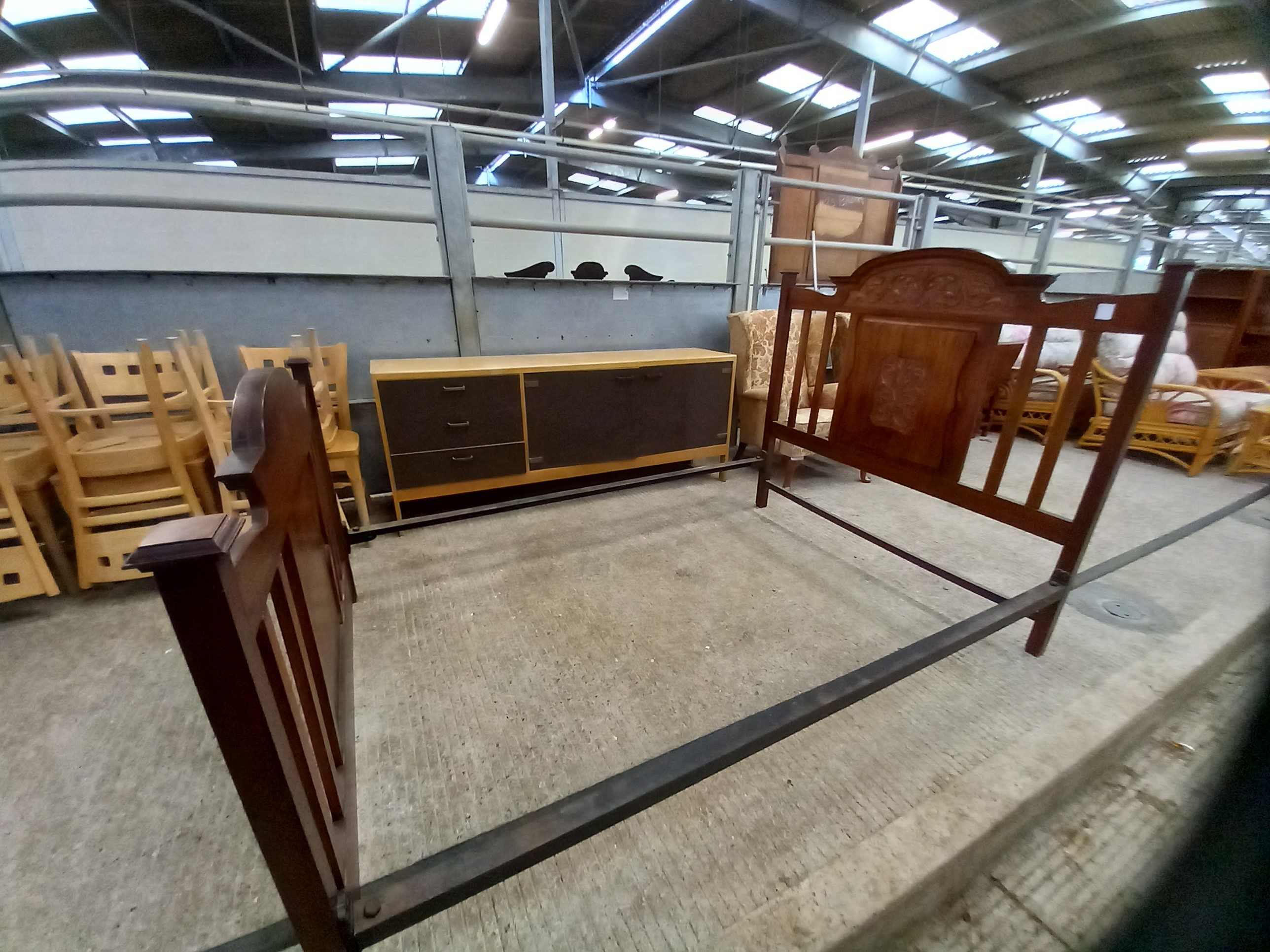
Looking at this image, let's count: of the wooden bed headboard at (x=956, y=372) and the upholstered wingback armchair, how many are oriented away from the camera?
0

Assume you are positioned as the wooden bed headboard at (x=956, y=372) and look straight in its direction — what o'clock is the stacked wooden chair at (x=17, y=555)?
The stacked wooden chair is roughly at 12 o'clock from the wooden bed headboard.

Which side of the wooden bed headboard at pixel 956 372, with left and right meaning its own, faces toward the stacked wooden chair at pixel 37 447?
front

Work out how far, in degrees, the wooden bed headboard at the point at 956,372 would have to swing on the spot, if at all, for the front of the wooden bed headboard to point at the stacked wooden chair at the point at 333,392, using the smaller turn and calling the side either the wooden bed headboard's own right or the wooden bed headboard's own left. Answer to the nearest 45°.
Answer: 0° — it already faces it

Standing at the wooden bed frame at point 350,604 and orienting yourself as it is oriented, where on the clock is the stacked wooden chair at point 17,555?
The stacked wooden chair is roughly at 2 o'clock from the wooden bed frame.

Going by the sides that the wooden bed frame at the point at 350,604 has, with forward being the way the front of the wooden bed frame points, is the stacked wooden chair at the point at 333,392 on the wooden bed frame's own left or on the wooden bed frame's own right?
on the wooden bed frame's own right

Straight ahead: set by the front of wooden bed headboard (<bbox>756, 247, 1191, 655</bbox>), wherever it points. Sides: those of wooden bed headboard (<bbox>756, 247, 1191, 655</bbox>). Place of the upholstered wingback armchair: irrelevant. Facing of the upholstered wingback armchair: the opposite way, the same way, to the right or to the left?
to the left

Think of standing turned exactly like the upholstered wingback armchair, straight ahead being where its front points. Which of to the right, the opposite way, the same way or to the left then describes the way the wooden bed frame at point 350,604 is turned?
to the right

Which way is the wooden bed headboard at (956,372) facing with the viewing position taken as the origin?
facing the viewer and to the left of the viewer

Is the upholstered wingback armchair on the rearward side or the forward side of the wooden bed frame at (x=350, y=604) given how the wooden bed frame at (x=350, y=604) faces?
on the rearward side

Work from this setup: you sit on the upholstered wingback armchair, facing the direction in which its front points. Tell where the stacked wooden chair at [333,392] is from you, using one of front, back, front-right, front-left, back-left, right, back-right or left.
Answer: right

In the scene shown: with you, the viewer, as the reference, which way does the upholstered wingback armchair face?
facing the viewer and to the right of the viewer
